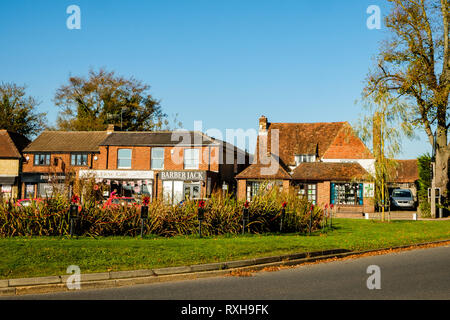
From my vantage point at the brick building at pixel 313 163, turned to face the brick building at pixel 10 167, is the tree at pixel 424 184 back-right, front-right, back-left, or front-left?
back-left

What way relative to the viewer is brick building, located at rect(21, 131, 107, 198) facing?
toward the camera

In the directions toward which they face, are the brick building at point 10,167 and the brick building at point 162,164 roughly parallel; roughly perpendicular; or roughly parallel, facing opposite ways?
roughly parallel

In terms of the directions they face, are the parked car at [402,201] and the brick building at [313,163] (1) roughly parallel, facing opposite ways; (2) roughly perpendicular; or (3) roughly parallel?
roughly parallel

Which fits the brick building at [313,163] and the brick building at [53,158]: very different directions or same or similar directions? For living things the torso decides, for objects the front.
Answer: same or similar directions

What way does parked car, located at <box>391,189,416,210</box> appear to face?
toward the camera

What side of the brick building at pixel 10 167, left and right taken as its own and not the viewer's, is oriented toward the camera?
front

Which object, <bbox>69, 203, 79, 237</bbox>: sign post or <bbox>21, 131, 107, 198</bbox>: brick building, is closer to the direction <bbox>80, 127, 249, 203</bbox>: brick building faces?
the sign post

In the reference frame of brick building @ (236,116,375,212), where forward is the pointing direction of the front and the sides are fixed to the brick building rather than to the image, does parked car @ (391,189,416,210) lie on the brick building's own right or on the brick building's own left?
on the brick building's own left

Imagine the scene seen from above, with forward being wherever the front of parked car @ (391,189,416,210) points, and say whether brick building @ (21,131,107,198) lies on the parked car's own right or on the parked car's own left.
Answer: on the parked car's own right

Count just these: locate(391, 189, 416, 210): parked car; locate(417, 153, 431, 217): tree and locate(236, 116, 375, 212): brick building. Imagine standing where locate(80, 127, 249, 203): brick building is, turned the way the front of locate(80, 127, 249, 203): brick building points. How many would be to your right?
0

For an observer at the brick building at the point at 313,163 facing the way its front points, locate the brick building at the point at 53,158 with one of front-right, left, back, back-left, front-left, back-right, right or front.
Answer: right

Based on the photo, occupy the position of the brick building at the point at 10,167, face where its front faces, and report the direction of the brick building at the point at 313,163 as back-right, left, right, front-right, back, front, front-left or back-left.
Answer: front-left

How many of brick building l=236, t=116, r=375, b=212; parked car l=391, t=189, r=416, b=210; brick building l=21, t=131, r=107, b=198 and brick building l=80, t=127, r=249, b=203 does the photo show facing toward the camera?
4

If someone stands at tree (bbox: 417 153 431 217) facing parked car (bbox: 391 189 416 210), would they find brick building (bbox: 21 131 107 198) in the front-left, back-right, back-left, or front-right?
front-left
